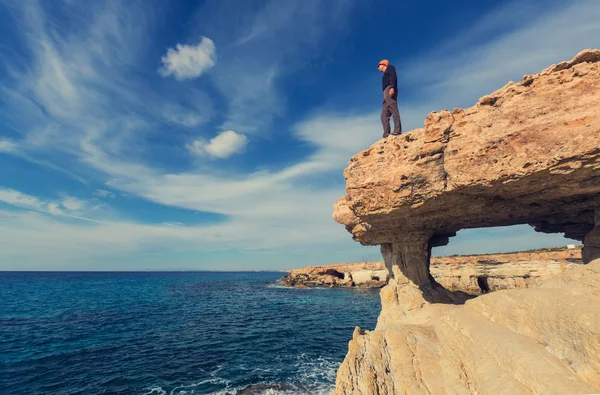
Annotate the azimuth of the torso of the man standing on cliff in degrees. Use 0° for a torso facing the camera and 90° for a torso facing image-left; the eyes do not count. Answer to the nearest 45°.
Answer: approximately 90°
